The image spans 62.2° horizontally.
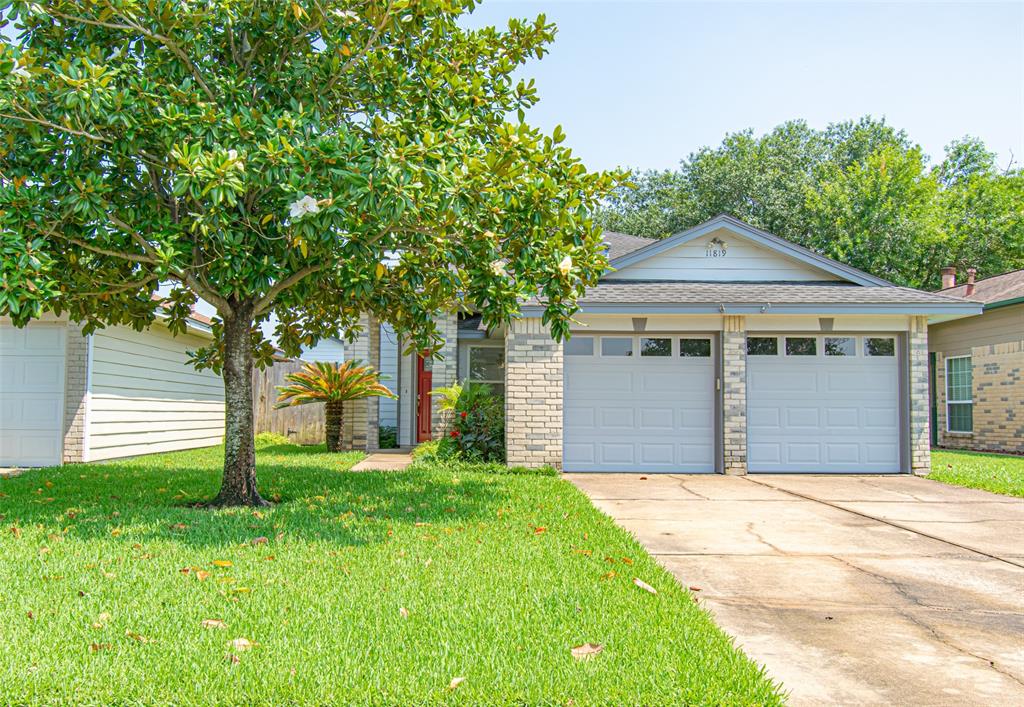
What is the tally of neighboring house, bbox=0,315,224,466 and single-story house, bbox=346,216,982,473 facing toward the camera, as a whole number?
2

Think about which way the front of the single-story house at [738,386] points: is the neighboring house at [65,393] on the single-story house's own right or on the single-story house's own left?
on the single-story house's own right

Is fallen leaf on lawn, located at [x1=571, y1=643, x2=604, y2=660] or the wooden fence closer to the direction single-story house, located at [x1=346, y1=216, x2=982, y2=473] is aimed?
the fallen leaf on lawn

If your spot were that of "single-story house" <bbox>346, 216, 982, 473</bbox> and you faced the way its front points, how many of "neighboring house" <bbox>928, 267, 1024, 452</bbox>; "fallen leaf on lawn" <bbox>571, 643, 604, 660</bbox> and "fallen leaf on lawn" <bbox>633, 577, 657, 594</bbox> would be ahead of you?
2

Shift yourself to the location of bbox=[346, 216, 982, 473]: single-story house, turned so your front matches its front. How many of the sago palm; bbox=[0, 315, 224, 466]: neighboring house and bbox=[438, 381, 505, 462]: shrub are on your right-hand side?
3

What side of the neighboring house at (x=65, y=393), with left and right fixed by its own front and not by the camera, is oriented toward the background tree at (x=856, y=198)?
left

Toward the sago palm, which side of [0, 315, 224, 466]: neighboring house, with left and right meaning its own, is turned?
left

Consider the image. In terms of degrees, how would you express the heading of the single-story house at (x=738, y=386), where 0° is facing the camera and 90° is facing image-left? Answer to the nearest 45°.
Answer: approximately 0°

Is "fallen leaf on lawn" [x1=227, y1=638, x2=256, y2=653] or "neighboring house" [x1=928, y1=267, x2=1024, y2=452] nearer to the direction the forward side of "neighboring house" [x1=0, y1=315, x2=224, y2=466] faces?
the fallen leaf on lawn
